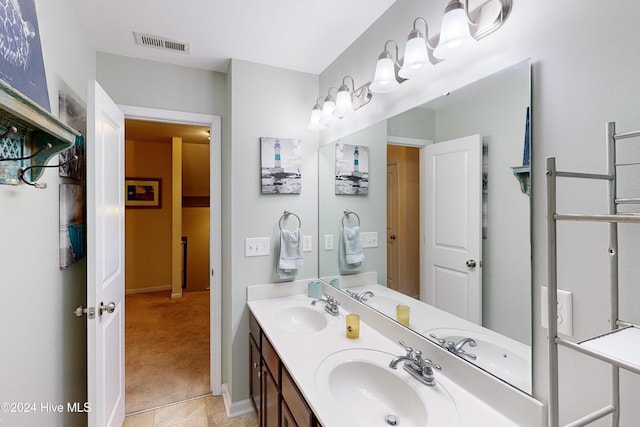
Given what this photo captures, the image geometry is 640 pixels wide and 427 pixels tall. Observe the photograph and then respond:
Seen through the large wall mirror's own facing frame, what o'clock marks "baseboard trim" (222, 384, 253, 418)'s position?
The baseboard trim is roughly at 2 o'clock from the large wall mirror.

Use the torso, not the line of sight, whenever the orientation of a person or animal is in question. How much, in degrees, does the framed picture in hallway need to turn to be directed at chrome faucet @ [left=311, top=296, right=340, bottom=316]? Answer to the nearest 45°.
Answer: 0° — it already faces it

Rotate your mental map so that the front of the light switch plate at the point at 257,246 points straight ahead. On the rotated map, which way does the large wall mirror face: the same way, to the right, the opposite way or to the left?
to the right

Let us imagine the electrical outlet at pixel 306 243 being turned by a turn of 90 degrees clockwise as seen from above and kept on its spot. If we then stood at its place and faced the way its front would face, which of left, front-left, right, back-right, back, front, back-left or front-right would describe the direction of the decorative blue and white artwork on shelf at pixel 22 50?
front-left

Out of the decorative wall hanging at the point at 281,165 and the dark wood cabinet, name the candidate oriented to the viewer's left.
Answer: the dark wood cabinet

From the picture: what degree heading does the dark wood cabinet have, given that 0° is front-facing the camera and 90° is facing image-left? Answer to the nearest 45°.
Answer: approximately 90°

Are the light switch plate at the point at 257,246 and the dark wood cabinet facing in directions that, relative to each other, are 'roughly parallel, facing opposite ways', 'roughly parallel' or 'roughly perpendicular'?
roughly perpendicular

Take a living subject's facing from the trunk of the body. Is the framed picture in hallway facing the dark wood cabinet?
yes

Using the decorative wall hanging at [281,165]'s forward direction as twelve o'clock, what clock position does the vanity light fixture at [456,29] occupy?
The vanity light fixture is roughly at 11 o'clock from the decorative wall hanging.

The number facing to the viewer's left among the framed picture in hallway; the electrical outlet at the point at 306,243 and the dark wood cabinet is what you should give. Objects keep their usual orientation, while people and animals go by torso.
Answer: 1
